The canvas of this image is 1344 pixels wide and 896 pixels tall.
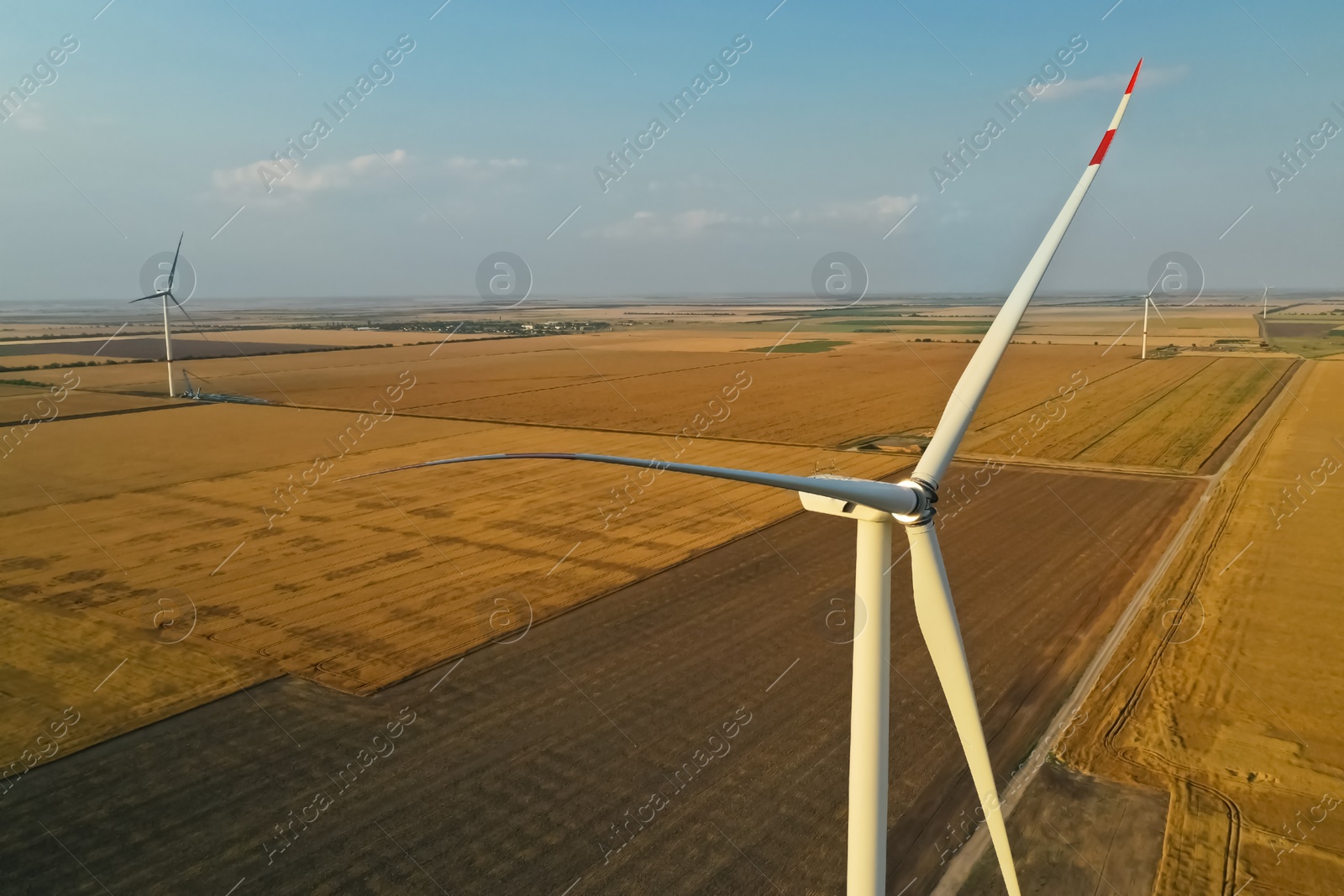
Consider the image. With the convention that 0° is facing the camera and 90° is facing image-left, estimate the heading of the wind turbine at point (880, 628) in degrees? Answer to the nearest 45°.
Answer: approximately 315°
